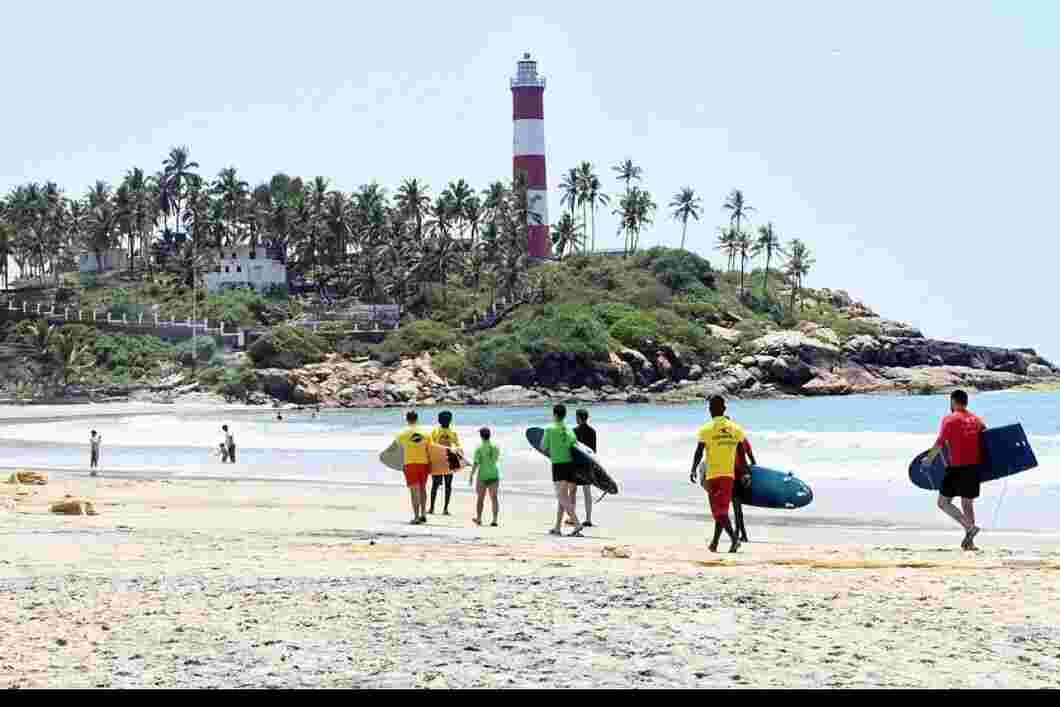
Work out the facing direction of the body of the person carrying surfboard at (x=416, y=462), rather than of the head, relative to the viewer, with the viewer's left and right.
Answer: facing away from the viewer

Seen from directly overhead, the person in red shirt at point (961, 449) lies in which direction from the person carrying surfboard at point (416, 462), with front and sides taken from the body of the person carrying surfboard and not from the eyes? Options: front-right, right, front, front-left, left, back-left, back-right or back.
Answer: back-right

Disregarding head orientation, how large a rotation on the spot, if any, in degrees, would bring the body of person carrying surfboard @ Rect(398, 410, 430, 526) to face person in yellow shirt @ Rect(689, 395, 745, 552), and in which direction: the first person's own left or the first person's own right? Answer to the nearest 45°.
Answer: approximately 135° to the first person's own right

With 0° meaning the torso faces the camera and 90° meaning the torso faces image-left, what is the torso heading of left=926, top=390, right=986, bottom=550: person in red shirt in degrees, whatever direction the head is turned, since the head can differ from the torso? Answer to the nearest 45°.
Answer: approximately 135°

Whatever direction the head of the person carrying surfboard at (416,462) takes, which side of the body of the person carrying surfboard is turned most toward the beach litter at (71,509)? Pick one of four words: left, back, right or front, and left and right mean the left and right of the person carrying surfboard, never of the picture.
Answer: left

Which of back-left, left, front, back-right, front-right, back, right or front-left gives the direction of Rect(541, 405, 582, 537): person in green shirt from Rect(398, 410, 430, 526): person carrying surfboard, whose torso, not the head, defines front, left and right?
back-right

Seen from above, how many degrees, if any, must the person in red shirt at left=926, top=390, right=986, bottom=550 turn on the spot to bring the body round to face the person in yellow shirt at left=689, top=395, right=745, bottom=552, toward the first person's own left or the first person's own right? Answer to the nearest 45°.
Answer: approximately 90° to the first person's own left

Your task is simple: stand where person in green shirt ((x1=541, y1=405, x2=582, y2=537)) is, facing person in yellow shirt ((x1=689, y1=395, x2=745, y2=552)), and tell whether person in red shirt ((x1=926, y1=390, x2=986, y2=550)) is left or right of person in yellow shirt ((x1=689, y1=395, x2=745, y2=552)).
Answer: left

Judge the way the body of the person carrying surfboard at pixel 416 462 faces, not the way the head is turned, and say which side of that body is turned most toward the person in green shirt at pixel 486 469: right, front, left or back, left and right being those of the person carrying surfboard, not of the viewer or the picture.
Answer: right

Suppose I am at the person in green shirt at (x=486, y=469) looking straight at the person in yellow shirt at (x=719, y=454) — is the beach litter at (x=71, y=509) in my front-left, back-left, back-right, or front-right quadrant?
back-right
